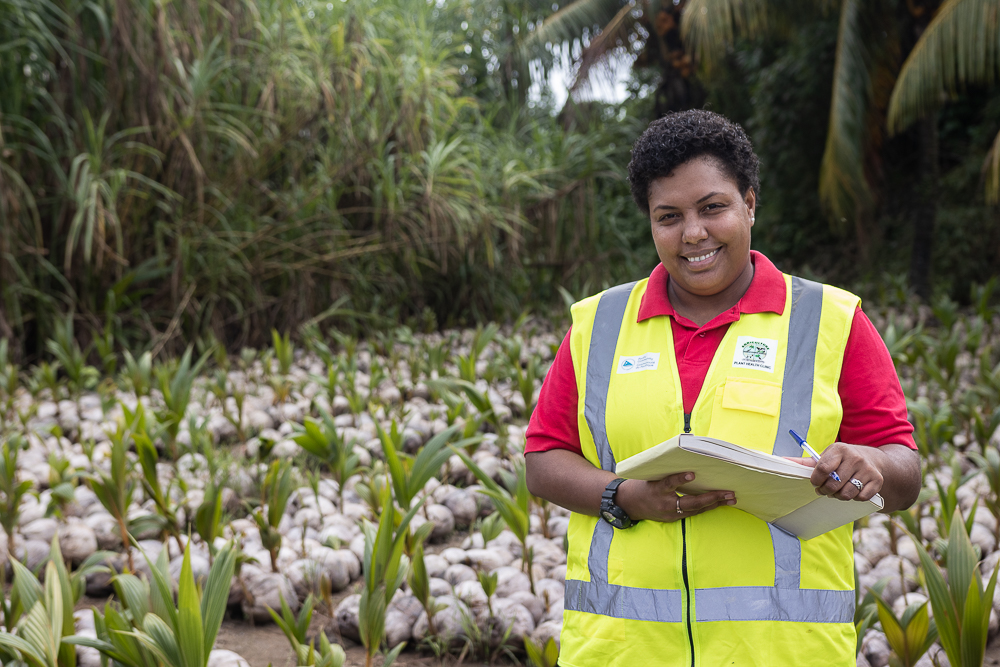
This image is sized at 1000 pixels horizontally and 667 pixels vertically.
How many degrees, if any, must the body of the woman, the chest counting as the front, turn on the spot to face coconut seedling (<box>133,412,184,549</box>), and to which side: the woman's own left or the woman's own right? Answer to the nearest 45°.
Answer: approximately 135° to the woman's own right

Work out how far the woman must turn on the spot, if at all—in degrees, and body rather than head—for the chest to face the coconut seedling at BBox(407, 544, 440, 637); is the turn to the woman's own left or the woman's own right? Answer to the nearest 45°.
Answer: approximately 135° to the woman's own right

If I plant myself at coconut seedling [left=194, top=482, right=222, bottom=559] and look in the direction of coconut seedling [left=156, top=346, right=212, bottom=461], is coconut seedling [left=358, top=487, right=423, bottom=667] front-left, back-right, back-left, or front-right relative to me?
back-right

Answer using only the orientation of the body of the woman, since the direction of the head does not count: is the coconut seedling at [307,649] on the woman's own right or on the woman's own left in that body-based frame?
on the woman's own right

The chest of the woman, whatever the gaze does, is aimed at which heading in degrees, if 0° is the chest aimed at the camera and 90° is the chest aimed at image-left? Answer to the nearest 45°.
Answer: approximately 0°

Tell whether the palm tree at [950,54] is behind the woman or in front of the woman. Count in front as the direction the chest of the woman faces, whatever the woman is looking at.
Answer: behind

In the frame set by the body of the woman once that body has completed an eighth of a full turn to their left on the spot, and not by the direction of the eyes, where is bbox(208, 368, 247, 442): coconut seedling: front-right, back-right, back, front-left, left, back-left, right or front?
back

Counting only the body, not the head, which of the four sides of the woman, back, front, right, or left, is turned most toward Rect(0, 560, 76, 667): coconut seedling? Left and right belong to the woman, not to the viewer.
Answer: right
